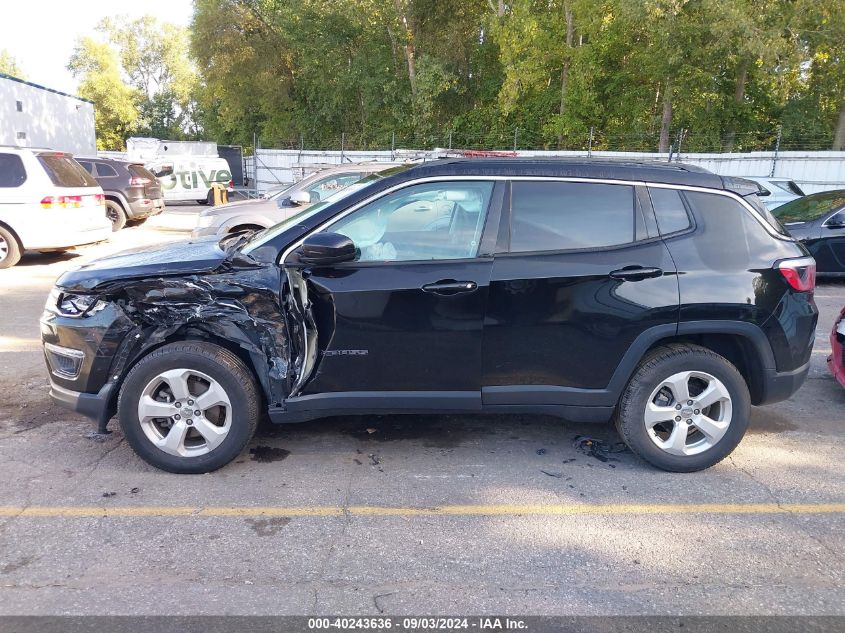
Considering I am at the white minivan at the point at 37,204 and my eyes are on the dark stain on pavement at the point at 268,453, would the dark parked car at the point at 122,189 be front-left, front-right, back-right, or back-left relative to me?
back-left

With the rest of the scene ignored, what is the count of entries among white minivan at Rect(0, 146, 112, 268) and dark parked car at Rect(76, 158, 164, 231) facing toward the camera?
0

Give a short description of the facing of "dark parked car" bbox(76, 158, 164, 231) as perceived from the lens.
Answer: facing away from the viewer and to the left of the viewer

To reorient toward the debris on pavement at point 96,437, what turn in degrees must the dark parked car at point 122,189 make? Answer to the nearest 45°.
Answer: approximately 135° to its left

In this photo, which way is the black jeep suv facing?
to the viewer's left

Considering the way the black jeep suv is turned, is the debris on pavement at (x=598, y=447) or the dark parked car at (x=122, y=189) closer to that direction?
the dark parked car

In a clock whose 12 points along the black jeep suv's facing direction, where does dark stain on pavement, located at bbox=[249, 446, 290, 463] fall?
The dark stain on pavement is roughly at 12 o'clock from the black jeep suv.

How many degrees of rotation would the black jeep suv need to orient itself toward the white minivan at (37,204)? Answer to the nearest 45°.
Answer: approximately 45° to its right

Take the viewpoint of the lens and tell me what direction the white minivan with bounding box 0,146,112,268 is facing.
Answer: facing away from the viewer and to the left of the viewer
